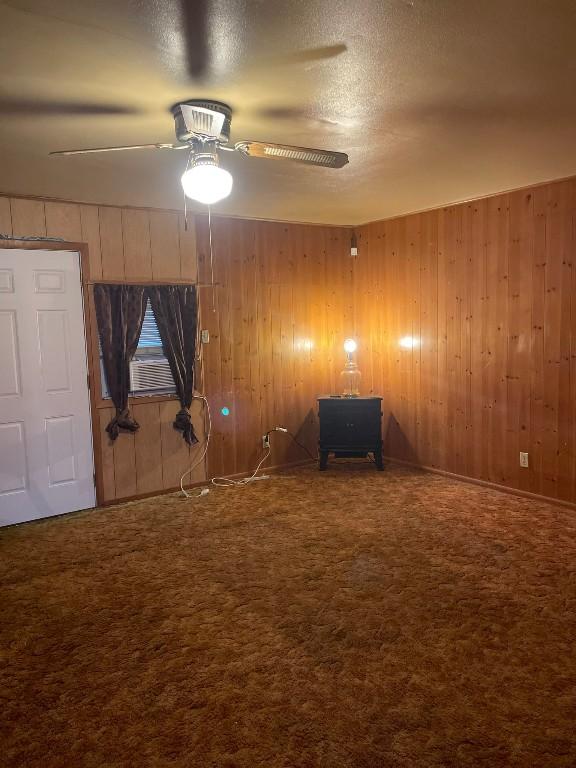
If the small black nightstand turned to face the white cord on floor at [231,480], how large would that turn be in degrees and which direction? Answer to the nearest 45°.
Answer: approximately 90° to its right

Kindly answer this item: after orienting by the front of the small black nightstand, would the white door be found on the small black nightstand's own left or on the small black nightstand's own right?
on the small black nightstand's own right

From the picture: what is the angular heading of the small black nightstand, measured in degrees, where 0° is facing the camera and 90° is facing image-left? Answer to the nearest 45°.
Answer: approximately 0°

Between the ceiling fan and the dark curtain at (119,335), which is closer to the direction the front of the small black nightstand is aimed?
the ceiling fan

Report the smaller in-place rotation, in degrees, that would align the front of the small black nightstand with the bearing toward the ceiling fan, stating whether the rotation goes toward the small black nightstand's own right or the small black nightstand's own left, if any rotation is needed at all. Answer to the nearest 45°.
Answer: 0° — it already faces it

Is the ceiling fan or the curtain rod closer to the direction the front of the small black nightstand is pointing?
the ceiling fan

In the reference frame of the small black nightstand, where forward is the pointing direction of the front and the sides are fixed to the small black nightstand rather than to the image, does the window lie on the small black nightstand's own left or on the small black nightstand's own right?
on the small black nightstand's own right

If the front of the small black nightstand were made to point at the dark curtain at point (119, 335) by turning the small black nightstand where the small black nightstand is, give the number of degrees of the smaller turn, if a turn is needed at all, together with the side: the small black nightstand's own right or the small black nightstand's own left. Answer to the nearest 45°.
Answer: approximately 45° to the small black nightstand's own right
